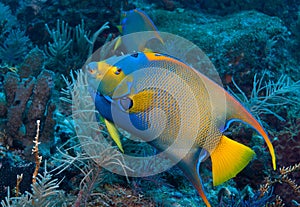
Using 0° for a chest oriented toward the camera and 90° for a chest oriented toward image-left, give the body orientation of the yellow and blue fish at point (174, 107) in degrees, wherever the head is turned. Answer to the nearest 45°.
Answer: approximately 90°

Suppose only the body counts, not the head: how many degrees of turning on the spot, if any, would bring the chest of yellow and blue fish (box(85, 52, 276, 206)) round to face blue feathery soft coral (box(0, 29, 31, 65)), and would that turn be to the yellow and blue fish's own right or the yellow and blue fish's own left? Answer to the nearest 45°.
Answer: approximately 45° to the yellow and blue fish's own right

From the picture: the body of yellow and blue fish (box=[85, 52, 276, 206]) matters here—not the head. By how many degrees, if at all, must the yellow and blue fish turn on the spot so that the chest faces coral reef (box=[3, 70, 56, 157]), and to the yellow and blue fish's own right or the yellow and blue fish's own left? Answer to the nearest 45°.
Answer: approximately 45° to the yellow and blue fish's own right

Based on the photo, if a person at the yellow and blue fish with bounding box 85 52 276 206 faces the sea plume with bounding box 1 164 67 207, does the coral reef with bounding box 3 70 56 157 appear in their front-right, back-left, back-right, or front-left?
front-right
